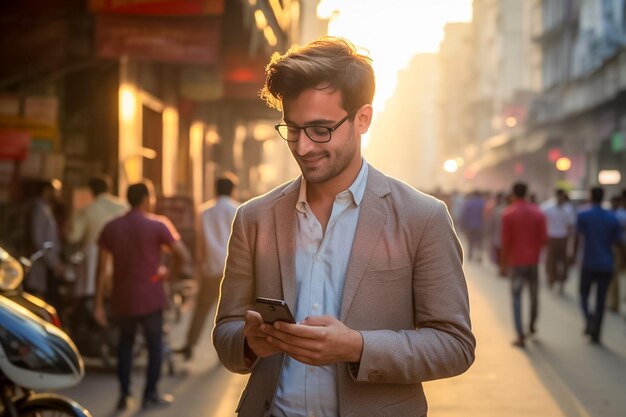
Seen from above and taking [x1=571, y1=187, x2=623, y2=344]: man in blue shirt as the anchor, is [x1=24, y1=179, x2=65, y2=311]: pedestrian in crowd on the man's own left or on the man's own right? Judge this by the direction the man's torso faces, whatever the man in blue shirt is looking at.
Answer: on the man's own left

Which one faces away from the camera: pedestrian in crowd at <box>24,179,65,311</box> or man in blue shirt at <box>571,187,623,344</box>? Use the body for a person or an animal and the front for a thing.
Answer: the man in blue shirt

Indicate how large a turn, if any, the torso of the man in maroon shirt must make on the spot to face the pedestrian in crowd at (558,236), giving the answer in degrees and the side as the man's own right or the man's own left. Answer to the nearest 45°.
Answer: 0° — they already face them

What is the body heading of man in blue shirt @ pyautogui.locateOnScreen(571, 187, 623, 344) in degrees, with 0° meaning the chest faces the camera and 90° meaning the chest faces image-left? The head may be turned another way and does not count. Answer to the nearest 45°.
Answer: approximately 180°

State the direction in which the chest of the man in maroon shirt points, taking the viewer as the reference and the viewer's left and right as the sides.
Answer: facing away from the viewer and to the right of the viewer

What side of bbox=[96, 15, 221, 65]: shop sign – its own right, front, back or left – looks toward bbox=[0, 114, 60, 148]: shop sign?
right
